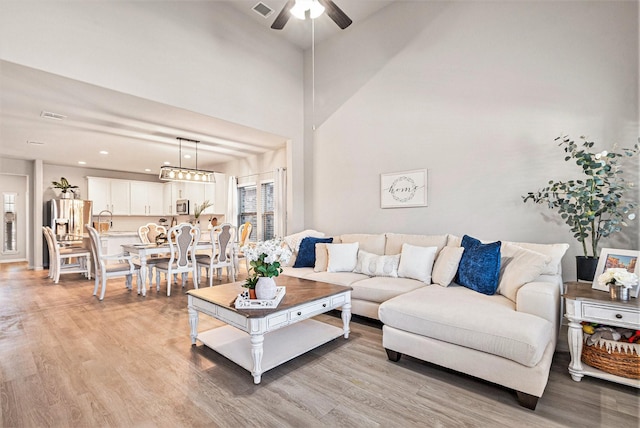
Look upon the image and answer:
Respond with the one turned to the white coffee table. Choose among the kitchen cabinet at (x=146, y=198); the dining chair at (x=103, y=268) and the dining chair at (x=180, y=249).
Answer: the kitchen cabinet

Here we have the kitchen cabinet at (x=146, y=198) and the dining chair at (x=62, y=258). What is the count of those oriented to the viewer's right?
1

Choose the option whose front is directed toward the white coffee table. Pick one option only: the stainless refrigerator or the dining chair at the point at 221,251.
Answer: the stainless refrigerator

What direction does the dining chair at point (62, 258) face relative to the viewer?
to the viewer's right

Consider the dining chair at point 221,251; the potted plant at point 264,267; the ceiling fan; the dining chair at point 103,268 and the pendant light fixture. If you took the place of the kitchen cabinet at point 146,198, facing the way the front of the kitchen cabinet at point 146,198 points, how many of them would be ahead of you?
5

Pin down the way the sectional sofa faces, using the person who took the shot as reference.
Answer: facing the viewer and to the left of the viewer

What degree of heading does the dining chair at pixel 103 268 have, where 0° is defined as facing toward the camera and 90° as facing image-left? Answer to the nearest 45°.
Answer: approximately 225°

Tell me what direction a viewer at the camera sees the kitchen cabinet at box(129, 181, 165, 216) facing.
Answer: facing the viewer

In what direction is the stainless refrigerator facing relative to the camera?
toward the camera

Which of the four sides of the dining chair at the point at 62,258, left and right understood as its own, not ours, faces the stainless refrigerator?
left

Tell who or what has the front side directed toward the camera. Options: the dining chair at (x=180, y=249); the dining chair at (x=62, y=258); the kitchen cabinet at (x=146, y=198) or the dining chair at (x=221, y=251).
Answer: the kitchen cabinet

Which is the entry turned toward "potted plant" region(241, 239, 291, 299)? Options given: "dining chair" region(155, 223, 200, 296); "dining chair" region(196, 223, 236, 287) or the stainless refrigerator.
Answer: the stainless refrigerator

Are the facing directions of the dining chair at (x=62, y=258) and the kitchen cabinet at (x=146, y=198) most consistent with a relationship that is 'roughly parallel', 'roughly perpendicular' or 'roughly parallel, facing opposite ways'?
roughly perpendicular

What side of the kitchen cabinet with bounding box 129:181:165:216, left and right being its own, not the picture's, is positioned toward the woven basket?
front

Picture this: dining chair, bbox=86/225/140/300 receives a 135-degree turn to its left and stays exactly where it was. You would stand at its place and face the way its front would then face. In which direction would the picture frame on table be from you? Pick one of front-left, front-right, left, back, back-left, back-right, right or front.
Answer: back-left

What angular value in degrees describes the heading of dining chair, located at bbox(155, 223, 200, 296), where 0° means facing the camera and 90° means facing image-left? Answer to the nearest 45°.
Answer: approximately 135°

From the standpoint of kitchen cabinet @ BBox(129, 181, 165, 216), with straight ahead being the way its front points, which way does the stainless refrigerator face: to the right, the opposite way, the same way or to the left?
the same way

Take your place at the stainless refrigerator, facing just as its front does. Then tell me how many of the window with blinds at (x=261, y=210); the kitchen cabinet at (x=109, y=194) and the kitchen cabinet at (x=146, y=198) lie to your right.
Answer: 0
